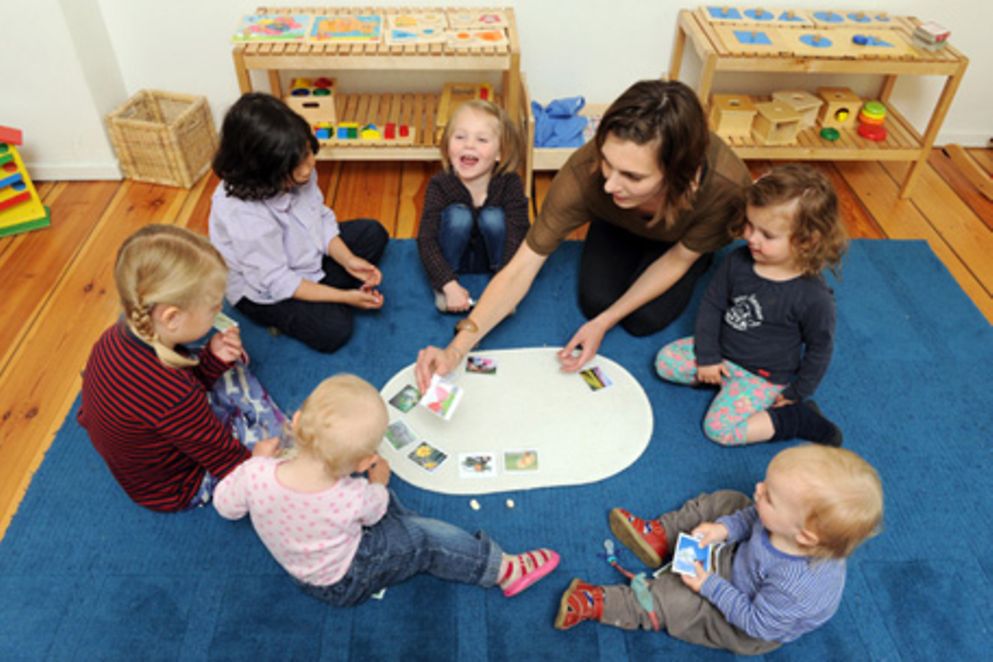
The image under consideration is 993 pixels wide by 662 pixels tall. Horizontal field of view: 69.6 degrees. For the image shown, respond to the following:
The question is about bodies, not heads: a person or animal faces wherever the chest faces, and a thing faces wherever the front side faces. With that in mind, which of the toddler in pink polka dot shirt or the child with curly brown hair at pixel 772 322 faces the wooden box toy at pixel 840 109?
the toddler in pink polka dot shirt

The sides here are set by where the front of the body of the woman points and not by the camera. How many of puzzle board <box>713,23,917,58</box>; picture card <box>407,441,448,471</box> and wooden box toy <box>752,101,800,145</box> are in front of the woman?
1

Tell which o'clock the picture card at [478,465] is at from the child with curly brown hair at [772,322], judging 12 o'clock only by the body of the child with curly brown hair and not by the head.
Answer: The picture card is roughly at 12 o'clock from the child with curly brown hair.

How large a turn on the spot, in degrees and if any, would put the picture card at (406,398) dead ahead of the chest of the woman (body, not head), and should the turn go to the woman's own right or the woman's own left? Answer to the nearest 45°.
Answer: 0° — they already face it

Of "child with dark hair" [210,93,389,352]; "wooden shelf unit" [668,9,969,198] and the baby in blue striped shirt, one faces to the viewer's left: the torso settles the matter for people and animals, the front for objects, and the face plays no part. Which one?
the baby in blue striped shirt

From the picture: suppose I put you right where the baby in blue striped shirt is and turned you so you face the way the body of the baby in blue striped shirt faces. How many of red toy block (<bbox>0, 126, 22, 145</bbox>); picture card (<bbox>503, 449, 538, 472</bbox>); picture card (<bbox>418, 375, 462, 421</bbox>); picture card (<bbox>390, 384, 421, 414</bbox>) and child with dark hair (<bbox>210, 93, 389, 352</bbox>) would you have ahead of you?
5

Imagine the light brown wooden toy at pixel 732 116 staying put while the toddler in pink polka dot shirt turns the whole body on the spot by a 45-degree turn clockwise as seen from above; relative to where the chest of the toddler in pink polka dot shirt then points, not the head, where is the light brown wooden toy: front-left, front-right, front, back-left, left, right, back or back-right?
front-left

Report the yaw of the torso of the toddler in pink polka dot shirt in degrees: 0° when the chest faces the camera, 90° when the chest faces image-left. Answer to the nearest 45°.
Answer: approximately 225°

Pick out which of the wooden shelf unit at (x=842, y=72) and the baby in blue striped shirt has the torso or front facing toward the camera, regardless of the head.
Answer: the wooden shelf unit

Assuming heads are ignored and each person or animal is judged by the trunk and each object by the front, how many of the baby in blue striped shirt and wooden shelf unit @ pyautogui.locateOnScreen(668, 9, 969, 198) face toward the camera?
1

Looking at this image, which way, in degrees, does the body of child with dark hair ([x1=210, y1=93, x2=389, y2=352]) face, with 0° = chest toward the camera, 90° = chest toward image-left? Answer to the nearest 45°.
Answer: approximately 315°

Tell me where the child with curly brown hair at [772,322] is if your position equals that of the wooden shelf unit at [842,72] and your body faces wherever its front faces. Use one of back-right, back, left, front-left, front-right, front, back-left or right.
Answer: front

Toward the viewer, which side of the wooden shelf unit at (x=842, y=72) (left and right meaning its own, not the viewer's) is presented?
front

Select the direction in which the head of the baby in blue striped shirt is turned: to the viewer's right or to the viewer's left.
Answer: to the viewer's left

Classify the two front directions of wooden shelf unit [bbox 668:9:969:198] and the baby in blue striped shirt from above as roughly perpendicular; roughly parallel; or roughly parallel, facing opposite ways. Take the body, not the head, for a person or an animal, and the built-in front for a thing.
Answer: roughly perpendicular

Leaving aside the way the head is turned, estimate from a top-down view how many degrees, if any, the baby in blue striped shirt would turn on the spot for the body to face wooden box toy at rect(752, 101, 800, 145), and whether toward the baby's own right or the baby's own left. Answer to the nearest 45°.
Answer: approximately 90° to the baby's own right

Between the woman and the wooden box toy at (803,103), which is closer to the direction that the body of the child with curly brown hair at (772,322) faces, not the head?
the woman

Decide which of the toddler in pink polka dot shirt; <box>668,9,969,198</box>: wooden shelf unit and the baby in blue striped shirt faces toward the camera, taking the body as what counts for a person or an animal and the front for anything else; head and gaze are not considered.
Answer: the wooden shelf unit

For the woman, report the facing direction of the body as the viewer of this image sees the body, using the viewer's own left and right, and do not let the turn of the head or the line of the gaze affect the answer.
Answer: facing the viewer and to the left of the viewer

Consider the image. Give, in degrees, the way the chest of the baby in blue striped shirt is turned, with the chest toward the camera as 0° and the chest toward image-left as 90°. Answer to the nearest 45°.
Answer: approximately 90°
